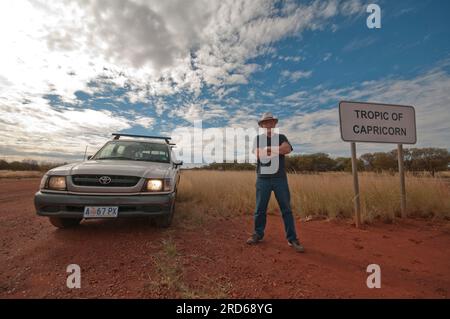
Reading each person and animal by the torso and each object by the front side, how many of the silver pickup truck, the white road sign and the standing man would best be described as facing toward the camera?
3

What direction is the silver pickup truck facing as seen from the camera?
toward the camera

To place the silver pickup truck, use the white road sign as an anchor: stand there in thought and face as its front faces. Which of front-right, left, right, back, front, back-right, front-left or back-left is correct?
front-right

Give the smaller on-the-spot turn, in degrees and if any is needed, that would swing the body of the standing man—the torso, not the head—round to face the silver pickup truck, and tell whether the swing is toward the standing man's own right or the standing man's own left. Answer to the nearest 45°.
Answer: approximately 90° to the standing man's own right

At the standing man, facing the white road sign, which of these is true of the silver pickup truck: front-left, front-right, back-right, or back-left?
back-left

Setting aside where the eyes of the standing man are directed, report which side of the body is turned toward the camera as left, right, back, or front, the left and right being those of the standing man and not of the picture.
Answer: front

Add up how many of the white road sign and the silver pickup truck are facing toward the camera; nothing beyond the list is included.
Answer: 2

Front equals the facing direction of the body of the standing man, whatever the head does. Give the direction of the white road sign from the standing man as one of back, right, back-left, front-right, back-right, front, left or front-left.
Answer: back-left

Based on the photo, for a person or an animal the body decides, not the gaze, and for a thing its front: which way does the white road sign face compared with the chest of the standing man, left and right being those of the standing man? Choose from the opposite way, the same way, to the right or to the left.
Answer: the same way

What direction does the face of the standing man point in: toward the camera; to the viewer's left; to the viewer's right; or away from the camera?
toward the camera

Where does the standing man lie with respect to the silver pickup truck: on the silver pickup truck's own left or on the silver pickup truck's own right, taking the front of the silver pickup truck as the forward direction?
on the silver pickup truck's own left

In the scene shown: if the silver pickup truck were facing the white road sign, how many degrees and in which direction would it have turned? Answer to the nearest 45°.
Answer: approximately 90° to its left

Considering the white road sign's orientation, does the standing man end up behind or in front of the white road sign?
in front

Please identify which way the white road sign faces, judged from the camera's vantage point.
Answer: facing the viewer

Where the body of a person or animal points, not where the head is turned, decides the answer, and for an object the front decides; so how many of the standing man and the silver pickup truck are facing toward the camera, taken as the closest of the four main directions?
2
